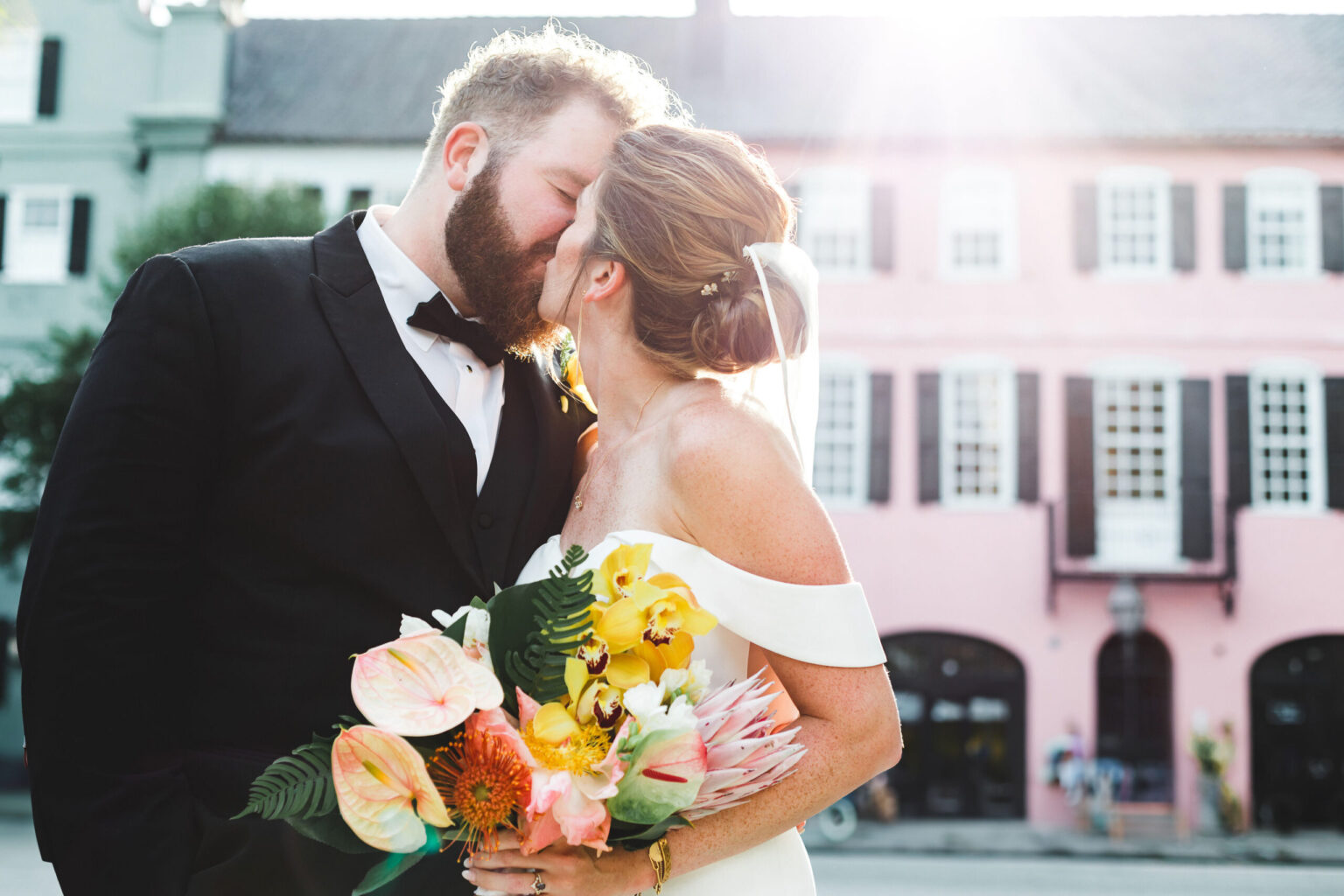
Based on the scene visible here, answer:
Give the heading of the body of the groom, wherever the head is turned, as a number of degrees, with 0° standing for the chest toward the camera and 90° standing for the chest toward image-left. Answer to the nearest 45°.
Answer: approximately 315°

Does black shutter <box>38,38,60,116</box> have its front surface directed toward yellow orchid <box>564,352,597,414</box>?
yes

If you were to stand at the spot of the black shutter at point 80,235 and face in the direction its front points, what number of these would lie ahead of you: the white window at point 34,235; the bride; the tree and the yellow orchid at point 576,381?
3

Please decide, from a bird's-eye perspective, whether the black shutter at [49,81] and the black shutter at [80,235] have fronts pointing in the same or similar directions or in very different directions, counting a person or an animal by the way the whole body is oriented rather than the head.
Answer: same or similar directions

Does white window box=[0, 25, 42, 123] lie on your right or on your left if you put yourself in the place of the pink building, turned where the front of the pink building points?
on your right

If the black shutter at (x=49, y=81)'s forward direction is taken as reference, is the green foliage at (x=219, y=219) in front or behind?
in front

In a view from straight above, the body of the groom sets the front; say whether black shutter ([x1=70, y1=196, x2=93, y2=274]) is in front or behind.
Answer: behind

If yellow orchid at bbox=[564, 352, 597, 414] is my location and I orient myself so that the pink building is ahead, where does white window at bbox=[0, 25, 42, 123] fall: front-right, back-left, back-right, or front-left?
front-left

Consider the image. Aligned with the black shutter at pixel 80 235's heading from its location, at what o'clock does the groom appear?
The groom is roughly at 12 o'clock from the black shutter.

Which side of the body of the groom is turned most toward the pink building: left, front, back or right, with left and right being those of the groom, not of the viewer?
left

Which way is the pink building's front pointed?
toward the camera

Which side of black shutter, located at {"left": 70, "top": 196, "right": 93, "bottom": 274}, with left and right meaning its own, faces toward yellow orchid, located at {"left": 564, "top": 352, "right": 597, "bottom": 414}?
front

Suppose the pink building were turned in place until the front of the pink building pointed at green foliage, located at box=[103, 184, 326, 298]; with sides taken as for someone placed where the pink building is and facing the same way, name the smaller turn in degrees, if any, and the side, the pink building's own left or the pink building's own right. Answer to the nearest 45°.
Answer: approximately 45° to the pink building's own right

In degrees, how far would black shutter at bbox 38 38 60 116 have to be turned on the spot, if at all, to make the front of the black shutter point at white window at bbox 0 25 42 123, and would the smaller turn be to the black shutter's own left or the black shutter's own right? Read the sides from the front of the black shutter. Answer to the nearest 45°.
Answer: approximately 135° to the black shutter's own right

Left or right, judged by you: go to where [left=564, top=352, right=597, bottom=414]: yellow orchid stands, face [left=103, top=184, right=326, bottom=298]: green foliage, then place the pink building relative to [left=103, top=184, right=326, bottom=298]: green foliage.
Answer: right

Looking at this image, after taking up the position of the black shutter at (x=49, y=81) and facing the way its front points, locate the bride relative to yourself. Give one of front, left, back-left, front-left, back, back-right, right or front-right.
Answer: front

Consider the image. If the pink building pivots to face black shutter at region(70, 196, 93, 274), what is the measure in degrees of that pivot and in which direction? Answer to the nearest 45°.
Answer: approximately 90° to its right

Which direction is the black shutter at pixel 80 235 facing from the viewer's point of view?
toward the camera
